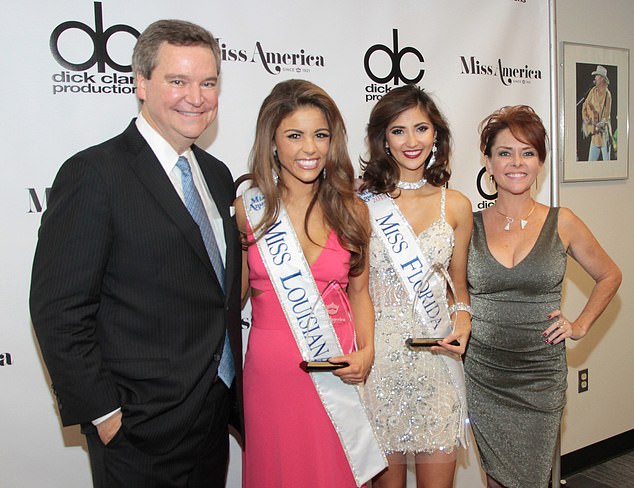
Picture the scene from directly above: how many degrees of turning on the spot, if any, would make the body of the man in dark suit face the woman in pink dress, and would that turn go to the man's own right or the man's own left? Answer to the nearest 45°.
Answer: approximately 90° to the man's own left

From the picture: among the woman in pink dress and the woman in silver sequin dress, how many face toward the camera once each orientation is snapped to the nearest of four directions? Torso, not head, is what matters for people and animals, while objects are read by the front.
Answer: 2

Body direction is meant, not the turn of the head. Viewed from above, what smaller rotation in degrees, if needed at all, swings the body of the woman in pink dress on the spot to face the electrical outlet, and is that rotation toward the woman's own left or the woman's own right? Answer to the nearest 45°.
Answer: approximately 135° to the woman's own left

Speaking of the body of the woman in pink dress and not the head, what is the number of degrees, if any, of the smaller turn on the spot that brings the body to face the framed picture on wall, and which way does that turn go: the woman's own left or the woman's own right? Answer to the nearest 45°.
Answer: approximately 135° to the woman's own left

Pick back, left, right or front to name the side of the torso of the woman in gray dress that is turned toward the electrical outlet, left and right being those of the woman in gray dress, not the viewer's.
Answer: back

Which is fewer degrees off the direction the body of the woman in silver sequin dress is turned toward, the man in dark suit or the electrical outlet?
the man in dark suit

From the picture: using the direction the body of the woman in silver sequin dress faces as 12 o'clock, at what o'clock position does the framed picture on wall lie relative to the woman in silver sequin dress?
The framed picture on wall is roughly at 7 o'clock from the woman in silver sequin dress.

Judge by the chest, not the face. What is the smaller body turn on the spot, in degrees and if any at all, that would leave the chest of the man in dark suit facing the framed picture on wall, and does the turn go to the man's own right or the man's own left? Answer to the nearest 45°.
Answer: approximately 90° to the man's own left
